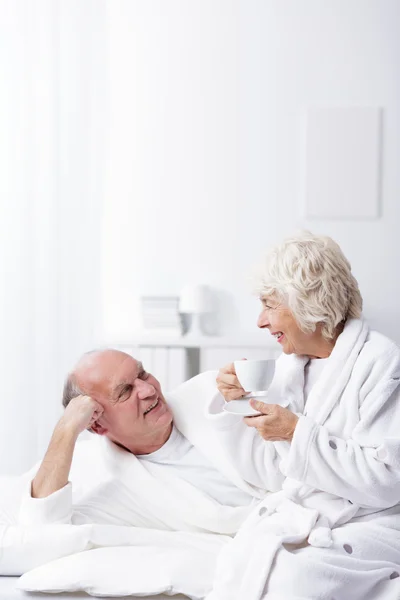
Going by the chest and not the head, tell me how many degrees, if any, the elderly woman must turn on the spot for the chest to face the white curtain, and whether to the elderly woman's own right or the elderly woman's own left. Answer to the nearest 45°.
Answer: approximately 90° to the elderly woman's own right

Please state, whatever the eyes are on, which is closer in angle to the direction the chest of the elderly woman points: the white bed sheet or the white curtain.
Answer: the white bed sheet

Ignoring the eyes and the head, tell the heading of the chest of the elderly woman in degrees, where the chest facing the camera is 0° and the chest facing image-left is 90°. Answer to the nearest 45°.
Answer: approximately 45°

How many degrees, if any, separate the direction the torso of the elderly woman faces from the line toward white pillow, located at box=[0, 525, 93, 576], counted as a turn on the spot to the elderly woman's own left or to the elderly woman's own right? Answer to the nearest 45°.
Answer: approximately 45° to the elderly woman's own right

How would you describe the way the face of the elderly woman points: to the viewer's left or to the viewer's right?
to the viewer's left

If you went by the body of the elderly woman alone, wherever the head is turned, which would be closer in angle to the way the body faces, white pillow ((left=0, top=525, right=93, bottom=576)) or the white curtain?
the white pillow
